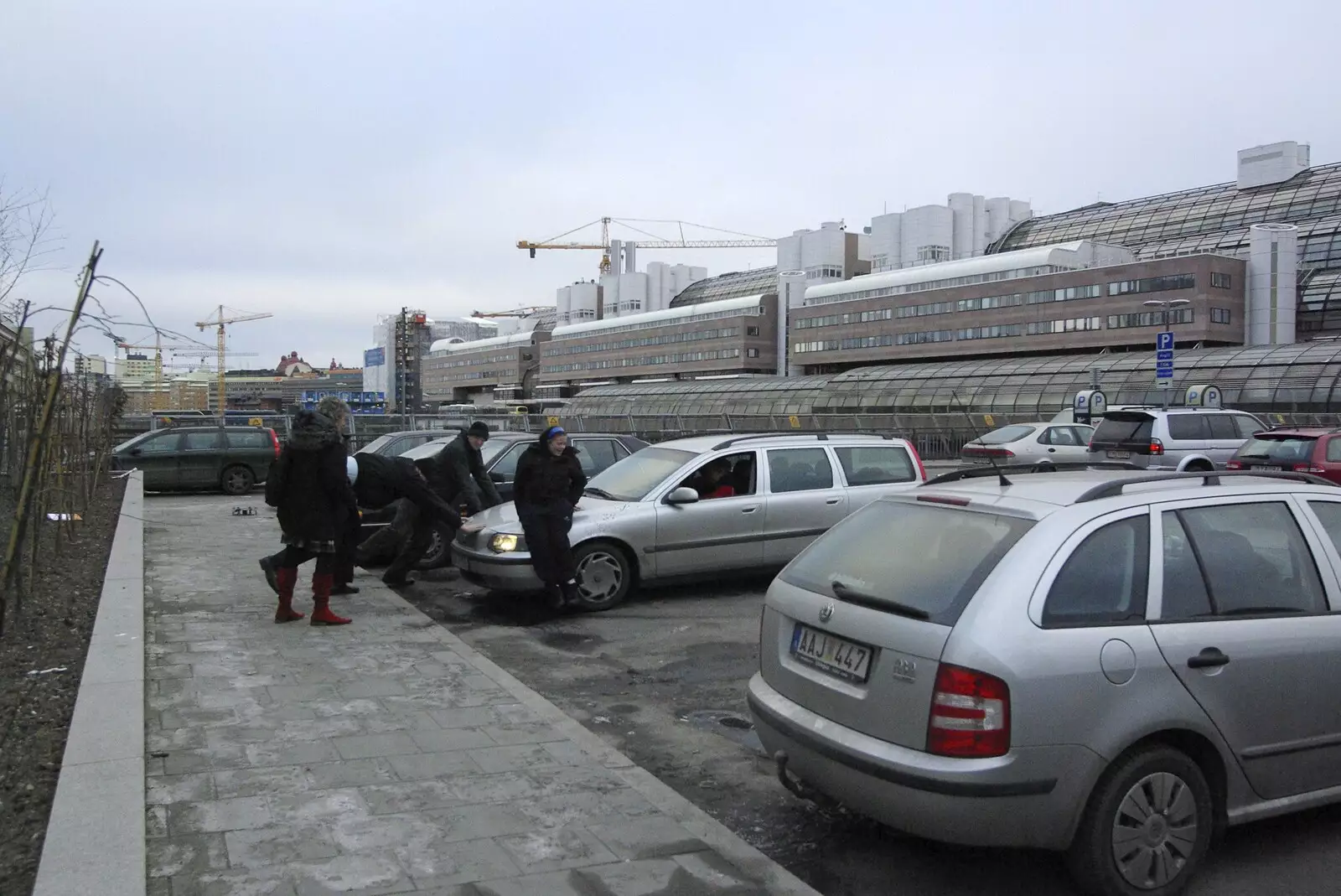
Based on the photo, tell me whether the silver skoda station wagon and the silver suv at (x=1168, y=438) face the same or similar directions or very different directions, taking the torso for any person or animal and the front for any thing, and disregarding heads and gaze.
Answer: same or similar directions

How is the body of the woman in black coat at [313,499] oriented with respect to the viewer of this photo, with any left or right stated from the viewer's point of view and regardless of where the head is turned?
facing away from the viewer and to the right of the viewer

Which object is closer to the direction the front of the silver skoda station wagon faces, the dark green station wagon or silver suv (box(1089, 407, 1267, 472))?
the silver suv

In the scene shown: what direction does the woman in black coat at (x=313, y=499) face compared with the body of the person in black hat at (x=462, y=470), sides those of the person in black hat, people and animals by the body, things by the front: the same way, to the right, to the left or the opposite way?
to the left

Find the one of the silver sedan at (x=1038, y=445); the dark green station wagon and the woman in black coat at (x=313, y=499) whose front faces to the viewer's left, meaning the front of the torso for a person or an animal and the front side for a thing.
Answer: the dark green station wagon

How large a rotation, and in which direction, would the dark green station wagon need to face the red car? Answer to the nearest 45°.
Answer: approximately 135° to its left

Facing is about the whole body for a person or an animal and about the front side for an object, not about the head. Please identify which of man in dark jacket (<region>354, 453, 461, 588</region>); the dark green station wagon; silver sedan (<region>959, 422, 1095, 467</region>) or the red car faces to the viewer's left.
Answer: the dark green station wagon

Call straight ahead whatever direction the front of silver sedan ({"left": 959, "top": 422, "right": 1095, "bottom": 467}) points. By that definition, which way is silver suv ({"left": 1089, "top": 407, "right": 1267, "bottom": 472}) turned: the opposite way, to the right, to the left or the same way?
the same way

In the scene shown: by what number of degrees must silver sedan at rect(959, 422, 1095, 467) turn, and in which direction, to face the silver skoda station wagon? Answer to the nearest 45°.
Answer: approximately 135° to its right

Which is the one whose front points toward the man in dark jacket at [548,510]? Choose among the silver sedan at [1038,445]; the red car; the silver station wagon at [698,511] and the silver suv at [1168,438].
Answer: the silver station wagon
